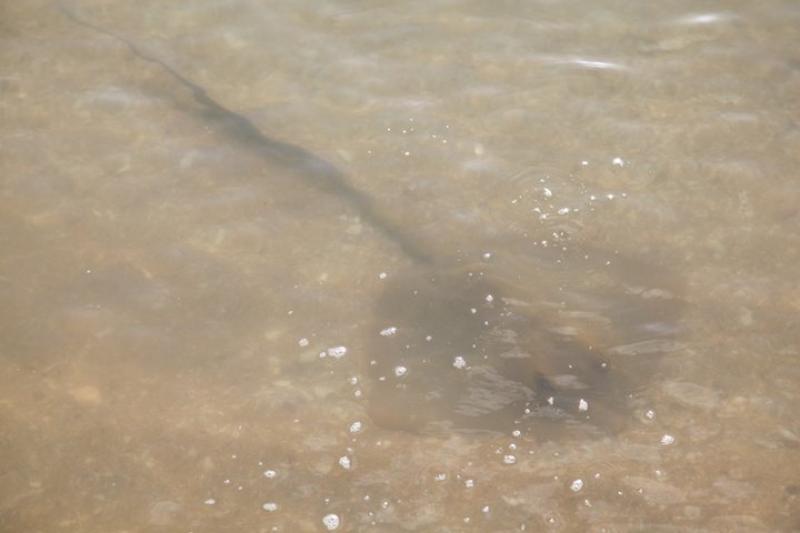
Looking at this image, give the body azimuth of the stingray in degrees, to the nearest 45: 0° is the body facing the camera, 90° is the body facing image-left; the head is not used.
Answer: approximately 315°
